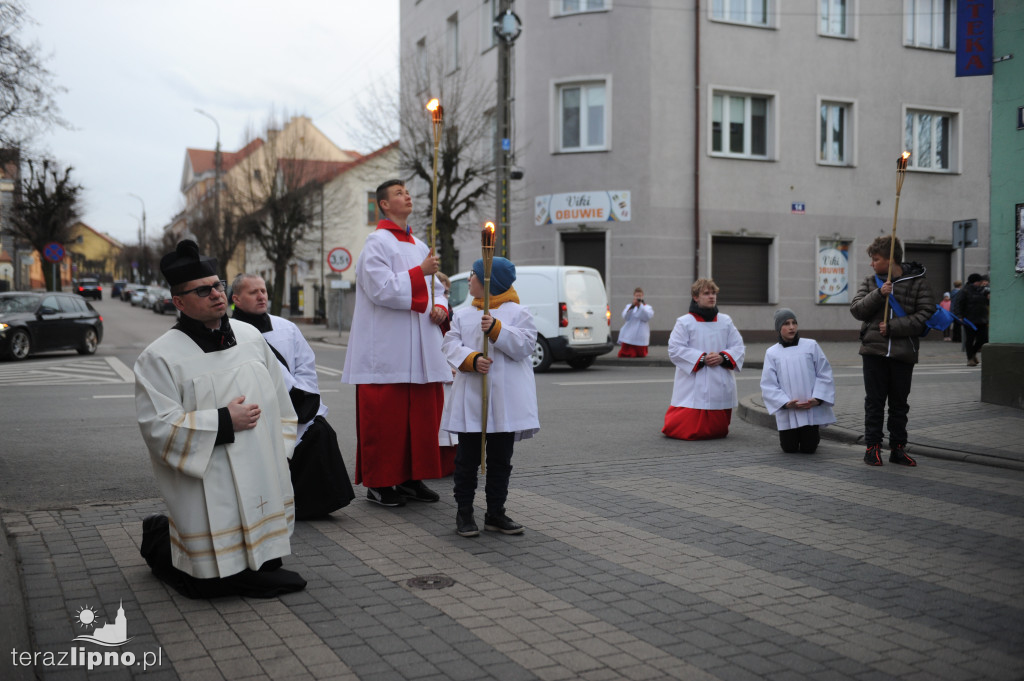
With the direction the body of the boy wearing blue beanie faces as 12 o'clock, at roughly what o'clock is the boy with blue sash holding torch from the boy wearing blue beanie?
The boy with blue sash holding torch is roughly at 8 o'clock from the boy wearing blue beanie.

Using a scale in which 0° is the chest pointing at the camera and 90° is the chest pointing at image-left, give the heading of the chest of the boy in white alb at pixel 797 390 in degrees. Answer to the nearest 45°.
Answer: approximately 0°

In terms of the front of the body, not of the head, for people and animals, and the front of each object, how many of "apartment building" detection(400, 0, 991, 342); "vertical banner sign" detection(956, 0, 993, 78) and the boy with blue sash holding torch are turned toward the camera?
3

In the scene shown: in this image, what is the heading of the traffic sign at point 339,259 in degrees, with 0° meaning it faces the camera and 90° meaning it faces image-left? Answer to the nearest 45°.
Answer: approximately 0°

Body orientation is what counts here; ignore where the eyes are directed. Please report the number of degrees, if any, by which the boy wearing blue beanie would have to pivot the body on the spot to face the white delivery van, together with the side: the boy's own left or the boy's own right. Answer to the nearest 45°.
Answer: approximately 180°

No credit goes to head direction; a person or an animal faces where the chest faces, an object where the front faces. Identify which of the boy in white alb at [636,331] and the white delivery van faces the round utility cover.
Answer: the boy in white alb

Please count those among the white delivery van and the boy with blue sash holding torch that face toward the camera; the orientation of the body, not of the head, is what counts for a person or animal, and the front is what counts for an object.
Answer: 1

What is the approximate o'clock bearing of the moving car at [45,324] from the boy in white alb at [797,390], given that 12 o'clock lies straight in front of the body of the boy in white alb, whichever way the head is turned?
The moving car is roughly at 4 o'clock from the boy in white alb.

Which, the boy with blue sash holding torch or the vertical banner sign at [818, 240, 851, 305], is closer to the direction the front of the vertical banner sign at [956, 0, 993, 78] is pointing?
the boy with blue sash holding torch

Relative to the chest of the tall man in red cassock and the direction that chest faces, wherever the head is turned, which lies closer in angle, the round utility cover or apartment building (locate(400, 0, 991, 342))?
the round utility cover
